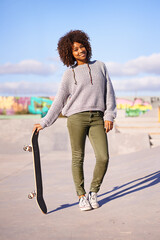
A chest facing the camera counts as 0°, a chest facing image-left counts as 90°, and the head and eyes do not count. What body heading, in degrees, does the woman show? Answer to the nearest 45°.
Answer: approximately 0°
